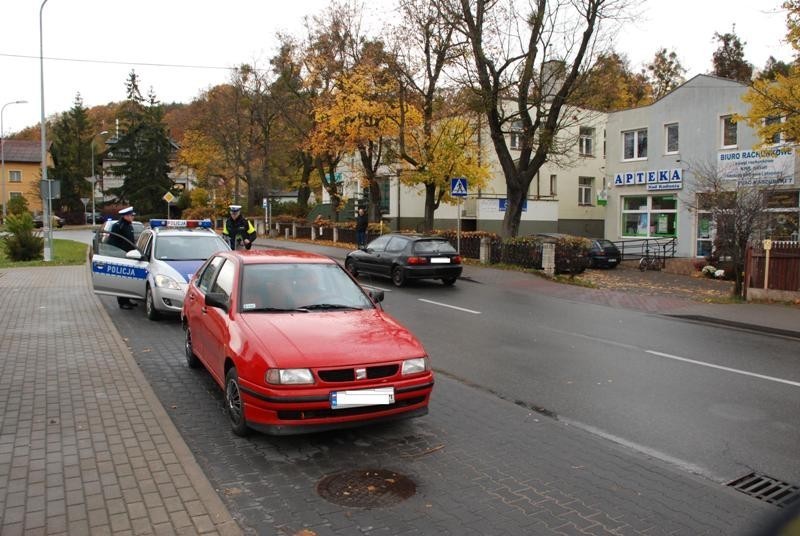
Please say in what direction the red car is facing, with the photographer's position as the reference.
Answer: facing the viewer and to the right of the viewer

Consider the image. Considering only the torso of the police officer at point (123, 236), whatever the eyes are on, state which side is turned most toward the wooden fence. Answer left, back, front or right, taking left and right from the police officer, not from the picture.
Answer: front

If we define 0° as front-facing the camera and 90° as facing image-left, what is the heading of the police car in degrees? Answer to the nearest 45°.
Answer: approximately 315°

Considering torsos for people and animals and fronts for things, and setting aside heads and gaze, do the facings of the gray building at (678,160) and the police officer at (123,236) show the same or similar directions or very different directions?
very different directions

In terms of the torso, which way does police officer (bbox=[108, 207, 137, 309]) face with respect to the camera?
to the viewer's right

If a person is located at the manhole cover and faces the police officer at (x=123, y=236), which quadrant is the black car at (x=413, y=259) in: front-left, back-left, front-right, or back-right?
front-right

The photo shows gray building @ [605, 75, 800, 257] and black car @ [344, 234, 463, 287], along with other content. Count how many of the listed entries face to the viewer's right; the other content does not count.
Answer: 0

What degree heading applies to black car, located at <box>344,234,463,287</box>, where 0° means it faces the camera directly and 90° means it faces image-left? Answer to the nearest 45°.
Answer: approximately 135°

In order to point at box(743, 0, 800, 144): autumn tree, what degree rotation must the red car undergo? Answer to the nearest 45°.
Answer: approximately 90° to its left

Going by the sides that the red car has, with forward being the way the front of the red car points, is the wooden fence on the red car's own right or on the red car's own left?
on the red car's own left

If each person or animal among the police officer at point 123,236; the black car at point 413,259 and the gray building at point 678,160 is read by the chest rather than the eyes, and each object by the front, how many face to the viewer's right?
1

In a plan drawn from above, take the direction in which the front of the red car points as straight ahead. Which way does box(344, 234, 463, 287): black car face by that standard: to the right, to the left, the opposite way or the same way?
the opposite way
